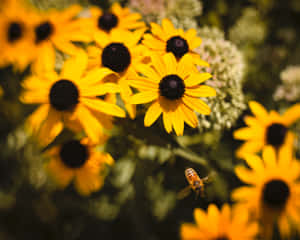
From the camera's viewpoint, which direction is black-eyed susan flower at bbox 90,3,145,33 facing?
toward the camera

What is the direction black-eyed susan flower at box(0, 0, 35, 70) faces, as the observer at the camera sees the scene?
facing the viewer

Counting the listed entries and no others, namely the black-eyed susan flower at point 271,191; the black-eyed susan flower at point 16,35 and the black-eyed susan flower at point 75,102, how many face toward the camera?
3

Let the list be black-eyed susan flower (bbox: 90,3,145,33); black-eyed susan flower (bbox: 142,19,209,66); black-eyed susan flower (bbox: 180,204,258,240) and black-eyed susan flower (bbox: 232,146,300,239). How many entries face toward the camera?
4

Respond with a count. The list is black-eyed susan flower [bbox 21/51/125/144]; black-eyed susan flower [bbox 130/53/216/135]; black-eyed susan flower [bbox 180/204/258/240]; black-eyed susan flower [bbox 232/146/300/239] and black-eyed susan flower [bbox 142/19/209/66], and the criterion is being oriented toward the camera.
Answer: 5

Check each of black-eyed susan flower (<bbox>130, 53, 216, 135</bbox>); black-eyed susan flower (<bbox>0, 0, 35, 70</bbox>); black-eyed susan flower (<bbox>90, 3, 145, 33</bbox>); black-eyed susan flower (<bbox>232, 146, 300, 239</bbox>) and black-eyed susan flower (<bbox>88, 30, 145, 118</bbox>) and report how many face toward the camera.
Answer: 5

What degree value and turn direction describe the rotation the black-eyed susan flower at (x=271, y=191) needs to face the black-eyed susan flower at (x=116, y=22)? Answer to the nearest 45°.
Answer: approximately 90° to its right

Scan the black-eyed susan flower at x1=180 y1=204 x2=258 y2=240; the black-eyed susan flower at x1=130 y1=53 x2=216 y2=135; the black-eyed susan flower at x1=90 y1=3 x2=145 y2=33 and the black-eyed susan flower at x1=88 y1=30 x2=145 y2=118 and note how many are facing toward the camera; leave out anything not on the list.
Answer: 4
